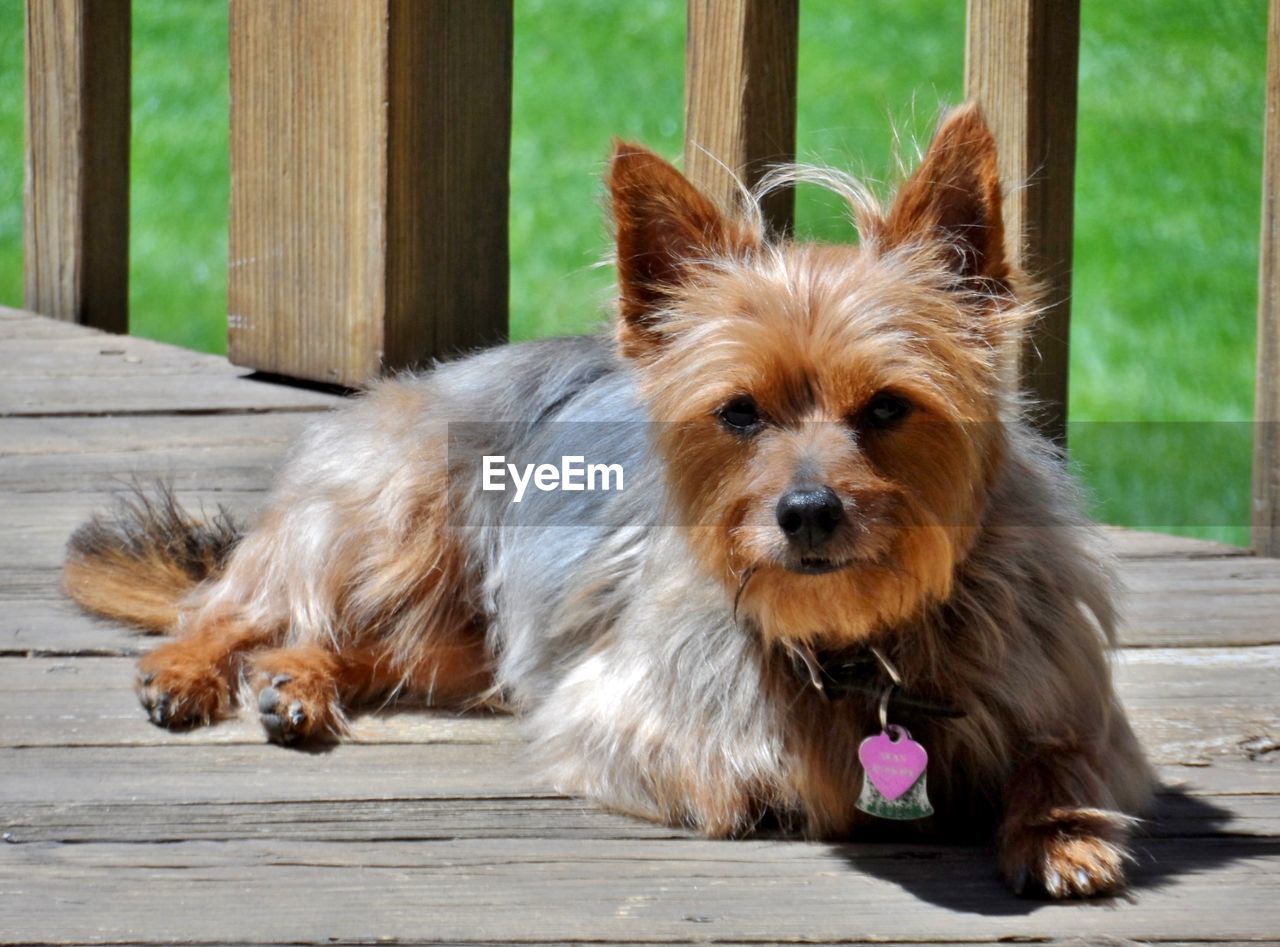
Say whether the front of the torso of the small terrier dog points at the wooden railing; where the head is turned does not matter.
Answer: no

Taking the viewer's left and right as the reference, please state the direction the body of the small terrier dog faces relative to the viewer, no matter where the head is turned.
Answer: facing the viewer and to the right of the viewer
